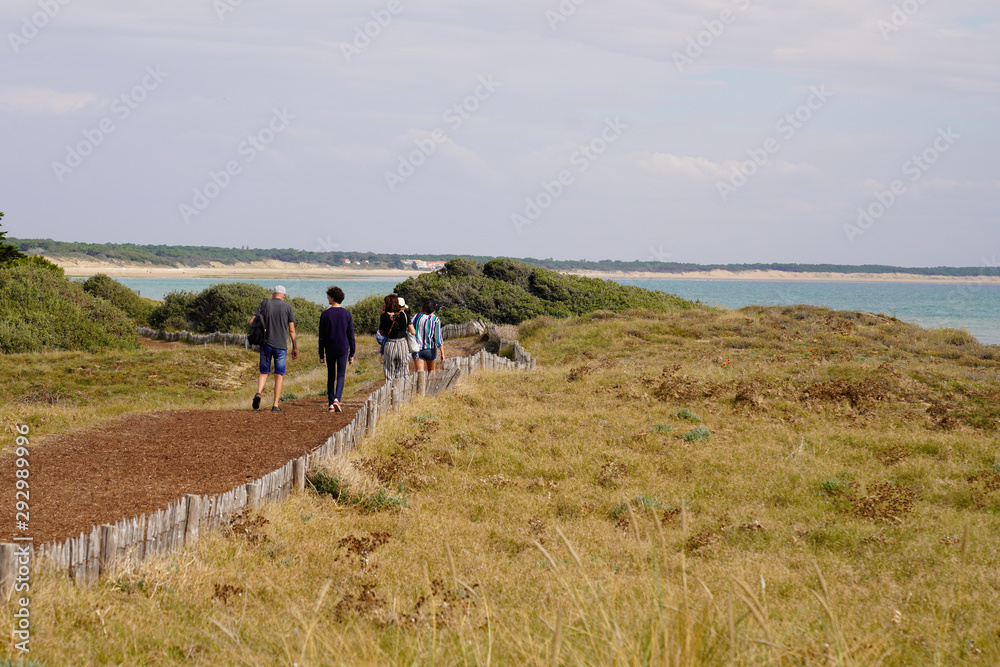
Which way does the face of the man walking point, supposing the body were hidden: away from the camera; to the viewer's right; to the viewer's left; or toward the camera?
away from the camera

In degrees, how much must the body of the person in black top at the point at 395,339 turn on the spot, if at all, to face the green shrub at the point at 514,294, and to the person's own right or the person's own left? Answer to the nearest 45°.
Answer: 0° — they already face it

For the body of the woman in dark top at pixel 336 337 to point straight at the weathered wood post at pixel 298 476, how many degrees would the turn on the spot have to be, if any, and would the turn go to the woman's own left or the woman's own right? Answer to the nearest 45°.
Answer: approximately 180°

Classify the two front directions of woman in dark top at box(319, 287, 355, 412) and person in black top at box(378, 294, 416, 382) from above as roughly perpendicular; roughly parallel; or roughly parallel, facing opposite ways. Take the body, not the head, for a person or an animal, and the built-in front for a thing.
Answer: roughly parallel

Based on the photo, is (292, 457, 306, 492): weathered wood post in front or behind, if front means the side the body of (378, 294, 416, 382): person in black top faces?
behind

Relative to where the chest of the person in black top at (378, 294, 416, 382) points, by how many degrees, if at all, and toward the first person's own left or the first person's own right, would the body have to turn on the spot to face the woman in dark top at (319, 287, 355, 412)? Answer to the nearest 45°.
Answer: approximately 135° to the first person's own left

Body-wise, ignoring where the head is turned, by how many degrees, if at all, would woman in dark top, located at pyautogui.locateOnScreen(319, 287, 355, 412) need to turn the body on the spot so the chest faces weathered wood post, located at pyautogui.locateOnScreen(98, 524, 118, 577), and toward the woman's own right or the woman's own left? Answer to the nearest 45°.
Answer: approximately 180°

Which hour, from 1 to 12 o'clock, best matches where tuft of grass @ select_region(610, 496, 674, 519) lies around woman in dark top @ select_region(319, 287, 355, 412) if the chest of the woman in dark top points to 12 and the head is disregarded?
The tuft of grass is roughly at 5 o'clock from the woman in dark top.

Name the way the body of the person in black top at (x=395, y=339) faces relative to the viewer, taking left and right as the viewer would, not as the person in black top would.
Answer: facing away from the viewer

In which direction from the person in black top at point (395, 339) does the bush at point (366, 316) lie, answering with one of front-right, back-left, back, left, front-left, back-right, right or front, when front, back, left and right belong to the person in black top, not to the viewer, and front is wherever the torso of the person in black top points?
front

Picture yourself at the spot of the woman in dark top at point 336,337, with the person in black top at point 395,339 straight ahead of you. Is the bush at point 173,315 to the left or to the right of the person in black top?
left

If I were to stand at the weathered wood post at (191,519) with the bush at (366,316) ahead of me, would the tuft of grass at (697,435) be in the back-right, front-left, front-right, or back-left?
front-right

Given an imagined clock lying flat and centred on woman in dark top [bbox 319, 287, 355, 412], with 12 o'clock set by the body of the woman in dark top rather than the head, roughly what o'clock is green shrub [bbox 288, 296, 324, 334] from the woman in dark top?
The green shrub is roughly at 12 o'clock from the woman in dark top.

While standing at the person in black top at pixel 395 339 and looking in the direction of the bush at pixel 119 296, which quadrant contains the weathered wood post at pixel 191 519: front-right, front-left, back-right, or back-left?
back-left

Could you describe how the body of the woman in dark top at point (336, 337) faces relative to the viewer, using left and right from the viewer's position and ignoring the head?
facing away from the viewer

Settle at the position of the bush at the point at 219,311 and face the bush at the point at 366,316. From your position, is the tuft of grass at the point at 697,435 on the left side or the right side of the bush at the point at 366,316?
right

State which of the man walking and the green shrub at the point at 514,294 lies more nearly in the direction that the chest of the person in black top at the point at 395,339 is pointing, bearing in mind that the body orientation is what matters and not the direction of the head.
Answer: the green shrub

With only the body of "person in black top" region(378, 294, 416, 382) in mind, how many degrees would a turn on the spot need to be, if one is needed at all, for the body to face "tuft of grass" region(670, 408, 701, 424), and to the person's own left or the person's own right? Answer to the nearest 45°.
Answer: approximately 90° to the person's own right

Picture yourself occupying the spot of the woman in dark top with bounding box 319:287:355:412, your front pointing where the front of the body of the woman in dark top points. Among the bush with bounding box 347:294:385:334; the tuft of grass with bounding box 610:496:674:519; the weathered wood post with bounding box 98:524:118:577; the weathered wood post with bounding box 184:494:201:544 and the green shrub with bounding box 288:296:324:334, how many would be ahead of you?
2

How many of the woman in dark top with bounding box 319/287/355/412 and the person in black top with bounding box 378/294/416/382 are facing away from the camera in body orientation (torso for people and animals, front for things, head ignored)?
2
